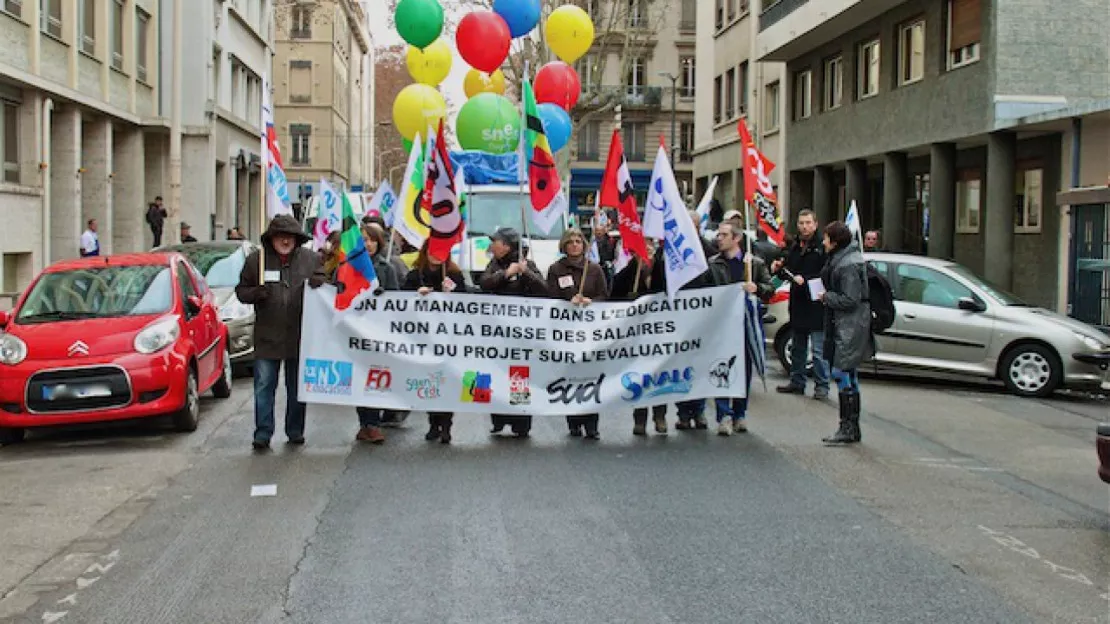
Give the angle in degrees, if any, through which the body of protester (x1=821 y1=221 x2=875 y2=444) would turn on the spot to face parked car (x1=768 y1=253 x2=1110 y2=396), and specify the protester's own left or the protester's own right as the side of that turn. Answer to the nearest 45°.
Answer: approximately 90° to the protester's own right

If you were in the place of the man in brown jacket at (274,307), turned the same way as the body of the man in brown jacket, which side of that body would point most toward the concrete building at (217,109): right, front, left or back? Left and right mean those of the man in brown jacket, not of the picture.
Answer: back

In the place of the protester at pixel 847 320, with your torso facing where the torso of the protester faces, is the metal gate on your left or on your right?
on your right

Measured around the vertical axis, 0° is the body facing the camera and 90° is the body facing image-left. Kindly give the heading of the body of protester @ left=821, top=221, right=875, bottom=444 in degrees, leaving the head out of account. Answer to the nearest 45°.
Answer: approximately 90°

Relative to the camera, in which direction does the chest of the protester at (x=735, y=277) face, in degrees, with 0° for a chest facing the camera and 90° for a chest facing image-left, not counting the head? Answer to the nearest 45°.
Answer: approximately 0°

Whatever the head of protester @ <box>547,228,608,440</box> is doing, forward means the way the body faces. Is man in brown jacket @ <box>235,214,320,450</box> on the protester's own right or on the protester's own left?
on the protester's own right

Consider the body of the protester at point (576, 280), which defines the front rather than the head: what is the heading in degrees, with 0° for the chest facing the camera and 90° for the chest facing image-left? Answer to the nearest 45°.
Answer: approximately 0°

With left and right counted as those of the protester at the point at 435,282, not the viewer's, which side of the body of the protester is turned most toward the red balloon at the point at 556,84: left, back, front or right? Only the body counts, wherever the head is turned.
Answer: back

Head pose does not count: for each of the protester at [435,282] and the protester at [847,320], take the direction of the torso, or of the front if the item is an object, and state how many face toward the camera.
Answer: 1
